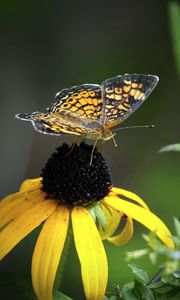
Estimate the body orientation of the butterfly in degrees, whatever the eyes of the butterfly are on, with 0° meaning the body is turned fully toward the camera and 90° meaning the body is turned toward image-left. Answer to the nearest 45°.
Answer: approximately 315°
